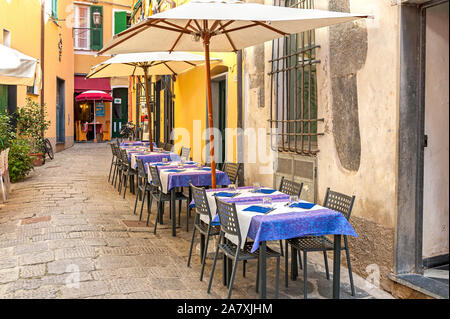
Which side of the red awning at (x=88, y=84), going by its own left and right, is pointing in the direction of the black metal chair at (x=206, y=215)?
front

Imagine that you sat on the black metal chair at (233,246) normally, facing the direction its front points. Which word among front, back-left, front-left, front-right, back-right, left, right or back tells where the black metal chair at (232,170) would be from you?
front-left

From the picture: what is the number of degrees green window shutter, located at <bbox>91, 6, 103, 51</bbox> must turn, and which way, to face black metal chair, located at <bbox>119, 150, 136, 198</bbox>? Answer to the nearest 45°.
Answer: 0° — it already faces it

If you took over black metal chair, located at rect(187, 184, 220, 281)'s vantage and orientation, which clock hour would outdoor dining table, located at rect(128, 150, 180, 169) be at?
The outdoor dining table is roughly at 10 o'clock from the black metal chair.

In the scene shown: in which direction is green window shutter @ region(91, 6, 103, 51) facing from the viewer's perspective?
toward the camera

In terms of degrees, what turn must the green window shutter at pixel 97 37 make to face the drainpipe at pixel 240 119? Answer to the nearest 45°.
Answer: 0° — it already faces it

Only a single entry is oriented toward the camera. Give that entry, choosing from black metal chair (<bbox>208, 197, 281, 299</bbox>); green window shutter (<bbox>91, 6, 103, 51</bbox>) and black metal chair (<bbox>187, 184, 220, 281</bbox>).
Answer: the green window shutter

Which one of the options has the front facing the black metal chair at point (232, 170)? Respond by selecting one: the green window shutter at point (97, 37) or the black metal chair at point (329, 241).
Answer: the green window shutter

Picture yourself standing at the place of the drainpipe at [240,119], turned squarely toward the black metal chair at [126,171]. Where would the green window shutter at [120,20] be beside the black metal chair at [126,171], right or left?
right

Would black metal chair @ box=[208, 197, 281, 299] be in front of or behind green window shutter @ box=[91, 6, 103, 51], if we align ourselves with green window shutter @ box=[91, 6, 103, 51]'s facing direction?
in front

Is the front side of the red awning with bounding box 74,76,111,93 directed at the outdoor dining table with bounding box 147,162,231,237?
yes

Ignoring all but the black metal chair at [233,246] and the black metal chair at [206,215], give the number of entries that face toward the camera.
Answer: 0

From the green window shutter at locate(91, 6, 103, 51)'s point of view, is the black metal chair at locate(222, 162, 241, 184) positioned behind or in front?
in front

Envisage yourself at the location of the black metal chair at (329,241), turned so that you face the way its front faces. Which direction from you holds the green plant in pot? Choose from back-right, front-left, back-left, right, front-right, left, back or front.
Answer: right
